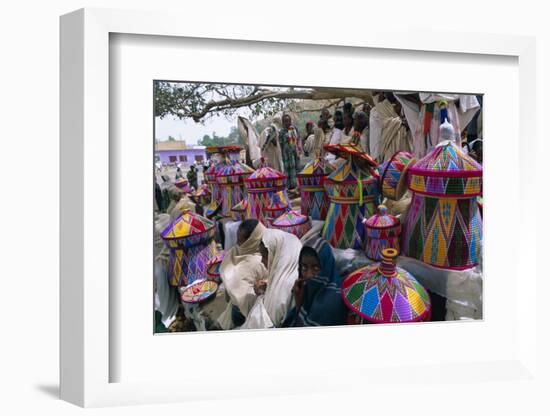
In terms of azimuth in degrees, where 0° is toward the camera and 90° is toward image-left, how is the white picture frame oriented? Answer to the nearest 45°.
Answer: approximately 315°
